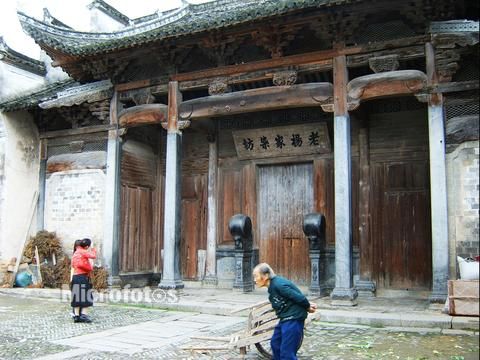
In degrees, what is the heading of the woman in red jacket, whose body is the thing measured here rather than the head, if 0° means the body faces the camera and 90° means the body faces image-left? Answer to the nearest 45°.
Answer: approximately 270°

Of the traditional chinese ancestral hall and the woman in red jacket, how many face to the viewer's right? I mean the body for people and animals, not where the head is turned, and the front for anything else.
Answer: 1

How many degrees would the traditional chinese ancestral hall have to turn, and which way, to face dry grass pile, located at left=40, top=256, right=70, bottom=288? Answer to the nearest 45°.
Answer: approximately 45° to its right

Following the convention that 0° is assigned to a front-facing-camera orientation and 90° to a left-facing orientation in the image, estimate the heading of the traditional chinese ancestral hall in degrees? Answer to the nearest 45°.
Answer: approximately 45°

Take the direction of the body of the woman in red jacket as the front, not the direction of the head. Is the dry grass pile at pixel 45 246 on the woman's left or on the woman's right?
on the woman's left

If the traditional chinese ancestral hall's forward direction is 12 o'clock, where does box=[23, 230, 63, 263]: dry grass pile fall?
The dry grass pile is roughly at 2 o'clock from the traditional chinese ancestral hall.

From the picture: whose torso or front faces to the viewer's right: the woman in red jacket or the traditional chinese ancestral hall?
the woman in red jacket
